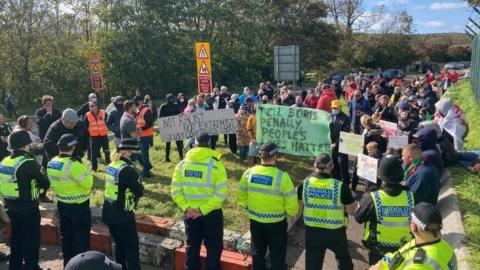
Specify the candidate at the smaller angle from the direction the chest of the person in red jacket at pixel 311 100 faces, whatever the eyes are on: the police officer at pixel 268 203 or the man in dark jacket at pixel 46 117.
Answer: the police officer

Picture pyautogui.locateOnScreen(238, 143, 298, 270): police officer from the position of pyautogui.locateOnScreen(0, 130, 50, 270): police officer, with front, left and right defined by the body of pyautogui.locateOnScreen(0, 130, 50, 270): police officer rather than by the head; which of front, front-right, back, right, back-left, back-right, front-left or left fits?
right

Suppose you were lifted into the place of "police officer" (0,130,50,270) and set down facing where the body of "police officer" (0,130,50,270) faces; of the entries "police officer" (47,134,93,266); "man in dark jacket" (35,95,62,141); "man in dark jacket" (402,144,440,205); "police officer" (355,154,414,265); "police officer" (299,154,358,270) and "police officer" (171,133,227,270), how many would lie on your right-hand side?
5

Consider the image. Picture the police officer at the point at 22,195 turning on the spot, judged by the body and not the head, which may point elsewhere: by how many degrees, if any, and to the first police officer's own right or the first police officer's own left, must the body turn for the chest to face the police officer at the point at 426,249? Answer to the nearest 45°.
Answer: approximately 90° to the first police officer's own right

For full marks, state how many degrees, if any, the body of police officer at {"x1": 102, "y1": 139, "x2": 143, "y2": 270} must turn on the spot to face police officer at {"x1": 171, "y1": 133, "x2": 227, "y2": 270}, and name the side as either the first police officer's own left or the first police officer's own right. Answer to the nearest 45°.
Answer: approximately 45° to the first police officer's own right

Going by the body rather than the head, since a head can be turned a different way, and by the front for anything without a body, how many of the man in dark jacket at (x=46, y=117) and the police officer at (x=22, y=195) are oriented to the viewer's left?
0

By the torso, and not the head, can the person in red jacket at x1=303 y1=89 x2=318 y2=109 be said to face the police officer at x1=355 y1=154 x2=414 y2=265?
yes

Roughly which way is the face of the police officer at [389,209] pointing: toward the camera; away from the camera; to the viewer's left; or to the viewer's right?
away from the camera

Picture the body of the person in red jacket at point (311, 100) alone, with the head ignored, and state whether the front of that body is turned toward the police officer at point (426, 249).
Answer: yes

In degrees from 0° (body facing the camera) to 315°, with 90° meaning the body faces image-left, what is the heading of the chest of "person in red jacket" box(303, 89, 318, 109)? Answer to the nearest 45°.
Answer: approximately 0°

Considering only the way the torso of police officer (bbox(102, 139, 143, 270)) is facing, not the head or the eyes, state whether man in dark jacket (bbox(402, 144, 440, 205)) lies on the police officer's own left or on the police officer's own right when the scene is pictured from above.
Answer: on the police officer's own right
